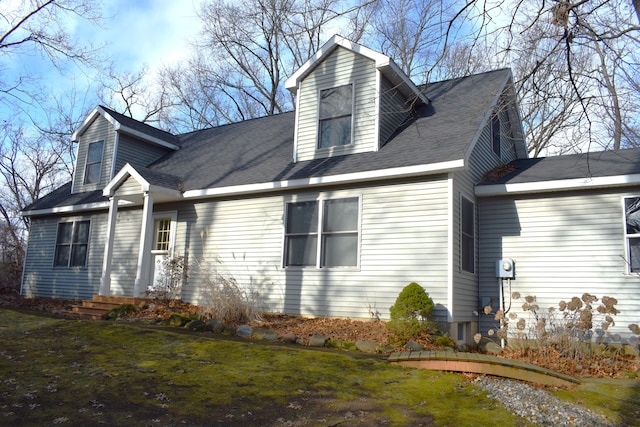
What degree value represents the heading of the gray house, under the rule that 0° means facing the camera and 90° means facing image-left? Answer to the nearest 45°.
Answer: approximately 45°

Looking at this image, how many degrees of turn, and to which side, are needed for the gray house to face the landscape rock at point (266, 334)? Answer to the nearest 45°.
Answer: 0° — it already faces it

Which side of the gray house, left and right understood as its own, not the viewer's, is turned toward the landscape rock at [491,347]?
left

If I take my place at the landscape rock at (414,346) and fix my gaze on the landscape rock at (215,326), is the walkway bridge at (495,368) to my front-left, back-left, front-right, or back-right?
back-left

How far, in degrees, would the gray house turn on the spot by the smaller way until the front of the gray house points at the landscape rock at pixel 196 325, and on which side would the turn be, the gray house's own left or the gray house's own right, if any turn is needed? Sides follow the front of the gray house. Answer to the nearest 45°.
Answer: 0° — it already faces it

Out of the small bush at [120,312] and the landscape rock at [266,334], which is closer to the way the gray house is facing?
the landscape rock

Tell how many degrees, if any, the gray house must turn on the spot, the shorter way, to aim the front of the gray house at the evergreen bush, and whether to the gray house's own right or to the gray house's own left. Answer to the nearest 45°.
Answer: approximately 45° to the gray house's own left

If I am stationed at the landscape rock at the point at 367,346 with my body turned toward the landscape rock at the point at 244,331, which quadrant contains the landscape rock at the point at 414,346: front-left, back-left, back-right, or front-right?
back-right

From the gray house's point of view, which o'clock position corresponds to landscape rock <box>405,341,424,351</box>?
The landscape rock is roughly at 10 o'clock from the gray house.
